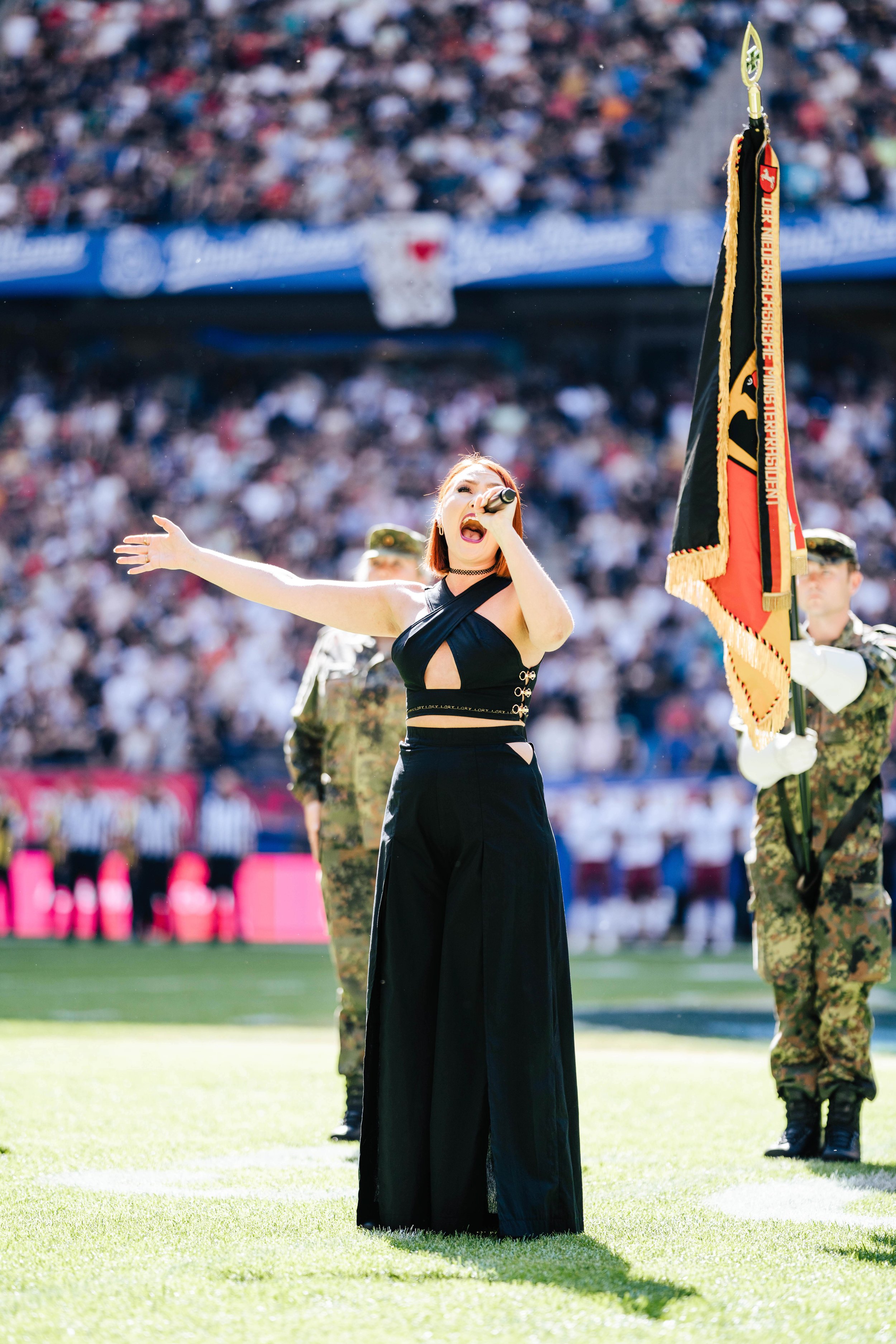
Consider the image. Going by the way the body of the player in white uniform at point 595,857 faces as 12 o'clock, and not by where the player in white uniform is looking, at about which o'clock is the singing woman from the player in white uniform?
The singing woman is roughly at 12 o'clock from the player in white uniform.

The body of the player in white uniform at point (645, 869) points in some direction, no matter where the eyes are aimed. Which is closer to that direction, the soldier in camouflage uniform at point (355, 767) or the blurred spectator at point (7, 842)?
the soldier in camouflage uniform

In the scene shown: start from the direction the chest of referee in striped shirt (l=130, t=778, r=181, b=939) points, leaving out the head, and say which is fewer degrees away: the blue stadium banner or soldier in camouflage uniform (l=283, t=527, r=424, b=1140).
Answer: the soldier in camouflage uniform

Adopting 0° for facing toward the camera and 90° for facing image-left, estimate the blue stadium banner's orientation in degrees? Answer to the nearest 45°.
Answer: approximately 0°

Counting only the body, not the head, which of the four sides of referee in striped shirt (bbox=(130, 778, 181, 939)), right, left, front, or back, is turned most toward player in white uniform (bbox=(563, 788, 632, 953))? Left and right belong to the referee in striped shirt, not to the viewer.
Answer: left

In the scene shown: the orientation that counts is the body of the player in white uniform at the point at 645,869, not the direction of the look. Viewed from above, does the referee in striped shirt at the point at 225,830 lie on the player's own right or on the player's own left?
on the player's own right

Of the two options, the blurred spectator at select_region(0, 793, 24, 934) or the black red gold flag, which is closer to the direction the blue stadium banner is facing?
the black red gold flag

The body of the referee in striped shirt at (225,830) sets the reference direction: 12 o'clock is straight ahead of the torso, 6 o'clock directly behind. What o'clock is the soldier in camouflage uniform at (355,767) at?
The soldier in camouflage uniform is roughly at 12 o'clock from the referee in striped shirt.

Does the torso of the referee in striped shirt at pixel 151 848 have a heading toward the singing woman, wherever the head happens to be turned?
yes

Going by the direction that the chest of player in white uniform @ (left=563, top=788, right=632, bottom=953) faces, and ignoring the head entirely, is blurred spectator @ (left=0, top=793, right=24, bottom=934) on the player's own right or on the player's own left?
on the player's own right
